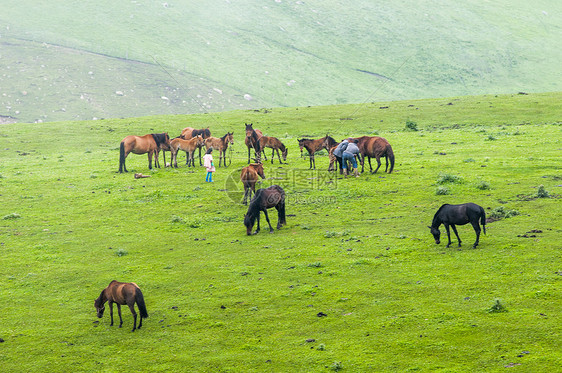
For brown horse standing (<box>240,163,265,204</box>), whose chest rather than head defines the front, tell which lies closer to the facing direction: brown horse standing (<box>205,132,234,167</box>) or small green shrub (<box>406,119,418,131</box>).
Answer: the small green shrub

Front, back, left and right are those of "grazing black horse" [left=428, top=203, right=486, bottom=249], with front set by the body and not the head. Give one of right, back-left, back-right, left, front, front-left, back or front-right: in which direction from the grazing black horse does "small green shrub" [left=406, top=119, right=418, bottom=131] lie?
right

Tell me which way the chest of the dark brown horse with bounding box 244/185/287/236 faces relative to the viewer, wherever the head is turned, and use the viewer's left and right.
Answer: facing the viewer and to the left of the viewer

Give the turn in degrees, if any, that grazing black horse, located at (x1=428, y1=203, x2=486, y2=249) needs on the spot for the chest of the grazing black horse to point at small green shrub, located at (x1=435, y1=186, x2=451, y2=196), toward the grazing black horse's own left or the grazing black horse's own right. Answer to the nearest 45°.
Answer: approximately 90° to the grazing black horse's own right

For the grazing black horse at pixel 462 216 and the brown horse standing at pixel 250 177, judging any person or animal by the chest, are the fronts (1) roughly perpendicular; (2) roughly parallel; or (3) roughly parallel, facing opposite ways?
roughly perpendicular

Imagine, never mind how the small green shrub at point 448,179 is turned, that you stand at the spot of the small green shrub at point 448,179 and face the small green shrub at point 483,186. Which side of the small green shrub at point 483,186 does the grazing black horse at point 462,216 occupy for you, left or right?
right

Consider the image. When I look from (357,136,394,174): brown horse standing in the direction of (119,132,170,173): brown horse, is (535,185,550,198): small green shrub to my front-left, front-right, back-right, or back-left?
back-left

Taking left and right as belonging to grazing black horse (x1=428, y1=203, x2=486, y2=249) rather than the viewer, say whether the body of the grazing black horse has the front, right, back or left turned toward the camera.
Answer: left

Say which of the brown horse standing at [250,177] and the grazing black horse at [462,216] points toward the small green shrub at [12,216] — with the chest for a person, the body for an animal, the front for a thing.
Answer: the grazing black horse

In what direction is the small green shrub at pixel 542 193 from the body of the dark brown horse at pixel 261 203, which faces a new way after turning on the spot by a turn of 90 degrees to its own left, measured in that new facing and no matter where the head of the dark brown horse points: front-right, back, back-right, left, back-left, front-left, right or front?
front-left

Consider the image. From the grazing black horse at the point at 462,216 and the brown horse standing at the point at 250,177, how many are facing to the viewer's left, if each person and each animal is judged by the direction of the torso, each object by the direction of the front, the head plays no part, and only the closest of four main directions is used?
1

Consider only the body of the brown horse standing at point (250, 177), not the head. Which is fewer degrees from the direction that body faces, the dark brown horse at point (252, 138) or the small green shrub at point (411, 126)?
the small green shrub
